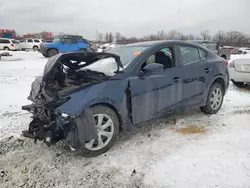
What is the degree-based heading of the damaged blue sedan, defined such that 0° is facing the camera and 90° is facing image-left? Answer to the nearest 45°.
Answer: approximately 45°
